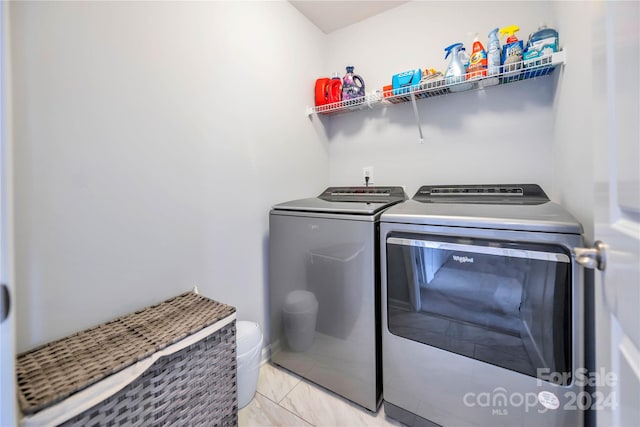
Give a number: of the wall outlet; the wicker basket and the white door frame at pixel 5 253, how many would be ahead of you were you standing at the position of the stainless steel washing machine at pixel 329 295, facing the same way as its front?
2

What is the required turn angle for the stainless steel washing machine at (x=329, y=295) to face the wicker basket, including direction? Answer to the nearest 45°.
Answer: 0° — it already faces it

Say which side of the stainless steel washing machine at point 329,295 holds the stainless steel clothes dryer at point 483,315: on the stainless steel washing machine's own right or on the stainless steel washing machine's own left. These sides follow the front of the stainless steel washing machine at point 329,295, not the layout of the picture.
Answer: on the stainless steel washing machine's own left

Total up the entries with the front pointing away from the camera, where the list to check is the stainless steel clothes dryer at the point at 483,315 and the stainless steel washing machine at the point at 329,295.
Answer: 0

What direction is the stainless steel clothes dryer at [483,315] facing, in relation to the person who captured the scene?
facing the viewer

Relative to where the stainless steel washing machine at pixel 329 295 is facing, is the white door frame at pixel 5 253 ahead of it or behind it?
ahead

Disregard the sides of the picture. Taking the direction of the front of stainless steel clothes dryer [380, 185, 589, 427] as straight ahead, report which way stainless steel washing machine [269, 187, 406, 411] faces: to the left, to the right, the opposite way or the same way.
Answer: the same way
